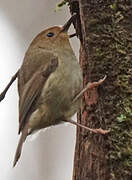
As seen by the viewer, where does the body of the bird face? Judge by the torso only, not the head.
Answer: to the viewer's right
